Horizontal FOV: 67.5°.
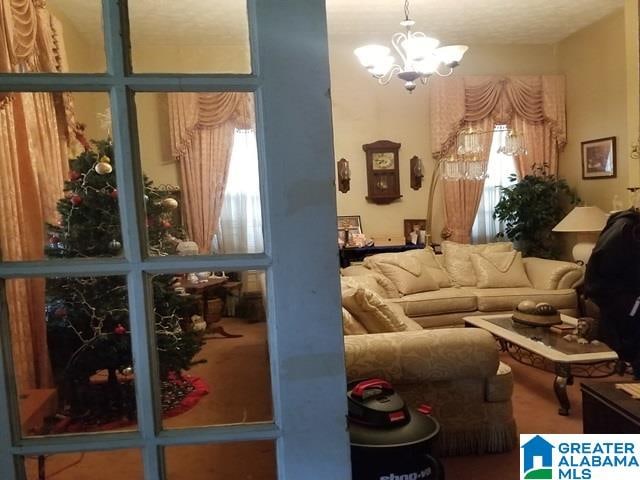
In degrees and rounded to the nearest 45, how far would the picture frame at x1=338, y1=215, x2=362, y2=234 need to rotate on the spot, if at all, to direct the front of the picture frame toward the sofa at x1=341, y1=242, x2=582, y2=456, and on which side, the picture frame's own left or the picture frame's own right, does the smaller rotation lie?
0° — it already faces it

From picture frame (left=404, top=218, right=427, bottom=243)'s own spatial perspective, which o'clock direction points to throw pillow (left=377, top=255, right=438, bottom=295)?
The throw pillow is roughly at 12 o'clock from the picture frame.

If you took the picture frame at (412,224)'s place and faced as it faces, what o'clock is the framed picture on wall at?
The framed picture on wall is roughly at 9 o'clock from the picture frame.

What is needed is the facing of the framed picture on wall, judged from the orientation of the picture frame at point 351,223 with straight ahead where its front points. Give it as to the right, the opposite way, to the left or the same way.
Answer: to the right

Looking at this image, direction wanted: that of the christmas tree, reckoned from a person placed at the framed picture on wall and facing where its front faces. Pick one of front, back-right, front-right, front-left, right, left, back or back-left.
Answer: front-left

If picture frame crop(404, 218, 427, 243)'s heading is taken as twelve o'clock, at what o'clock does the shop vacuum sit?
The shop vacuum is roughly at 12 o'clock from the picture frame.

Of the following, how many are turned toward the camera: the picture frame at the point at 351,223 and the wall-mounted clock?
2

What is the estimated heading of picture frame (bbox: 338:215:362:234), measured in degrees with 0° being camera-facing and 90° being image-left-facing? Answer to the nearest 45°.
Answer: approximately 0°
